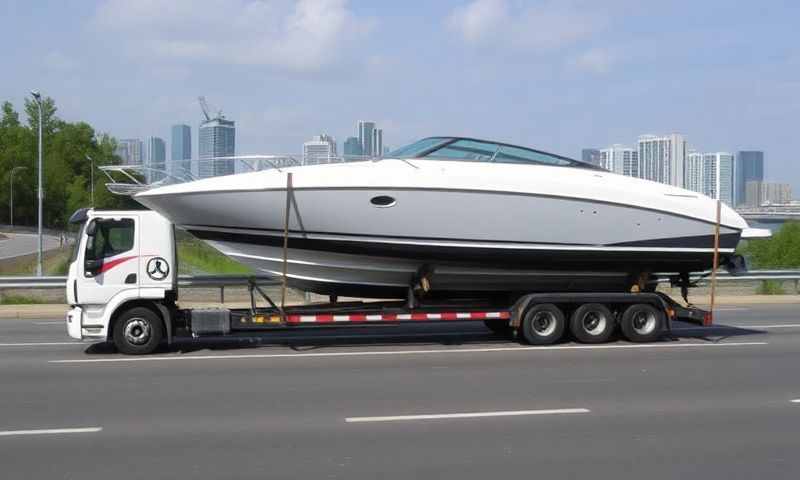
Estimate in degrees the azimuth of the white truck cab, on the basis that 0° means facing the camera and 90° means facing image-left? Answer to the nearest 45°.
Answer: approximately 90°

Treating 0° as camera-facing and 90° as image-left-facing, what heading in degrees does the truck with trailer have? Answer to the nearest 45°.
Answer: approximately 90°
